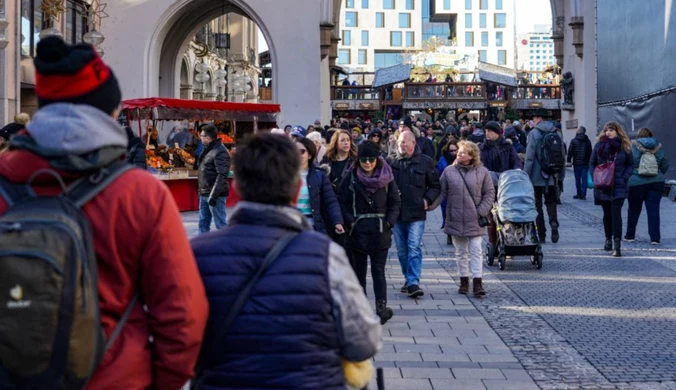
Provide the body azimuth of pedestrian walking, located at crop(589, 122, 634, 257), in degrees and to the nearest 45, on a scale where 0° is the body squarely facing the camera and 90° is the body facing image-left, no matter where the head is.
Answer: approximately 0°

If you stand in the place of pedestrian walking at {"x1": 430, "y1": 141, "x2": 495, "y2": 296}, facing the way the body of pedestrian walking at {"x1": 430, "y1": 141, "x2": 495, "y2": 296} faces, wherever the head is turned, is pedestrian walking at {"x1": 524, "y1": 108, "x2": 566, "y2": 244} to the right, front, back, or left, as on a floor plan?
back

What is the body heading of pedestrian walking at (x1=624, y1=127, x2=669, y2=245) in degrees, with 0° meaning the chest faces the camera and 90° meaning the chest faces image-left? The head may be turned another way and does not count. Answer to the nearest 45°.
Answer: approximately 180°

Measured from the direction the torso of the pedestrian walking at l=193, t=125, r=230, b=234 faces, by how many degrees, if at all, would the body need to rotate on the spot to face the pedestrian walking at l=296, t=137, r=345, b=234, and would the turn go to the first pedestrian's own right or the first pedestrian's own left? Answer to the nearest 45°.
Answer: approximately 90° to the first pedestrian's own left

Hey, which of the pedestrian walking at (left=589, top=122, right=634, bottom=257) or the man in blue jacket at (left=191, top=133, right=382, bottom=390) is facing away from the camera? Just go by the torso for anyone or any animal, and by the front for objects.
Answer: the man in blue jacket

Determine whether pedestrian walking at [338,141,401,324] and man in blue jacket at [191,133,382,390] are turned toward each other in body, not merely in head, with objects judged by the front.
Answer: yes
